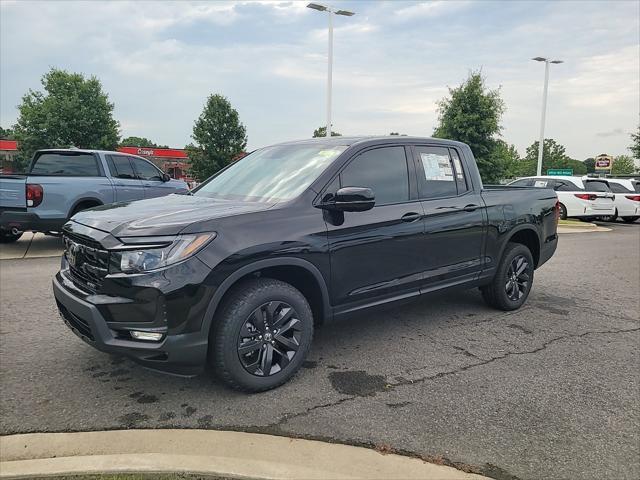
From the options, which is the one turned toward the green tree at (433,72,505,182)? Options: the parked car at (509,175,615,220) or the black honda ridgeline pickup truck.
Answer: the parked car

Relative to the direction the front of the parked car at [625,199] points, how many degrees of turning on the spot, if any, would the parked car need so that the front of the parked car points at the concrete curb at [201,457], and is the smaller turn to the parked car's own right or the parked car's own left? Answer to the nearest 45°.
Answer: approximately 135° to the parked car's own left

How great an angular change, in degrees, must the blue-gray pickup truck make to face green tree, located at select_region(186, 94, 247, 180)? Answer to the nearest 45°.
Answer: approximately 45° to its left

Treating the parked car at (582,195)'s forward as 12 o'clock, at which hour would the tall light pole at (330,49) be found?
The tall light pole is roughly at 10 o'clock from the parked car.

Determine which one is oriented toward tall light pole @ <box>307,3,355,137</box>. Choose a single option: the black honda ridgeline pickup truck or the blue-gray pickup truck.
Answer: the blue-gray pickup truck

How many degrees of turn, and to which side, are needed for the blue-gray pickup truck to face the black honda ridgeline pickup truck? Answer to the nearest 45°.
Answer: approximately 135° to its right

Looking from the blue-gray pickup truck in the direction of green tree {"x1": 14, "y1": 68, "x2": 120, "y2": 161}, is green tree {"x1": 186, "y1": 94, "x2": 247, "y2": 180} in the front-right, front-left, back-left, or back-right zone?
front-right

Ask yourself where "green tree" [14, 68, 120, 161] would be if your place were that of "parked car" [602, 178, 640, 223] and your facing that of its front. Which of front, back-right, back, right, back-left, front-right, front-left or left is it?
front-left

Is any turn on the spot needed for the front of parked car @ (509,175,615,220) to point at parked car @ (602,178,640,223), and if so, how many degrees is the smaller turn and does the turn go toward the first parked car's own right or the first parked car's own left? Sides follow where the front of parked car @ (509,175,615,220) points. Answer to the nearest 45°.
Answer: approximately 90° to the first parked car's own right

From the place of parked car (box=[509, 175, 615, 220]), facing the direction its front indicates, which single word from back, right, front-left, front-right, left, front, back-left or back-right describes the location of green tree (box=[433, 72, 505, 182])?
front

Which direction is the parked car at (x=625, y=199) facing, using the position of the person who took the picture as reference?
facing away from the viewer and to the left of the viewer

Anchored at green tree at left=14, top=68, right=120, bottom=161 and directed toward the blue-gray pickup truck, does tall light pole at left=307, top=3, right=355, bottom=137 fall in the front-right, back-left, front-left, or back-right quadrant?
front-left

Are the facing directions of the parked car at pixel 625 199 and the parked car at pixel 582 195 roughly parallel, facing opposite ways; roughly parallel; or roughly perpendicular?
roughly parallel

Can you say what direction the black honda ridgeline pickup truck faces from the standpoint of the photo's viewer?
facing the viewer and to the left of the viewer

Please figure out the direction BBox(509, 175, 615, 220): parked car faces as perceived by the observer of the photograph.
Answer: facing away from the viewer and to the left of the viewer

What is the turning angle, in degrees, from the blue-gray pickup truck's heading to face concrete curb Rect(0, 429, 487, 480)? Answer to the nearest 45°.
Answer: approximately 135° to its right

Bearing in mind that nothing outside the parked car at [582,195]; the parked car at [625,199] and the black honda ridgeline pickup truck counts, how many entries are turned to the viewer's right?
0

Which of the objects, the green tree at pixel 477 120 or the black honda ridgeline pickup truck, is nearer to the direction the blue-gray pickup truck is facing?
the green tree

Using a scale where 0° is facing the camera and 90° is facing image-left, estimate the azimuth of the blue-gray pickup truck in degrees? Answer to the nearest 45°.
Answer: approximately 225°
